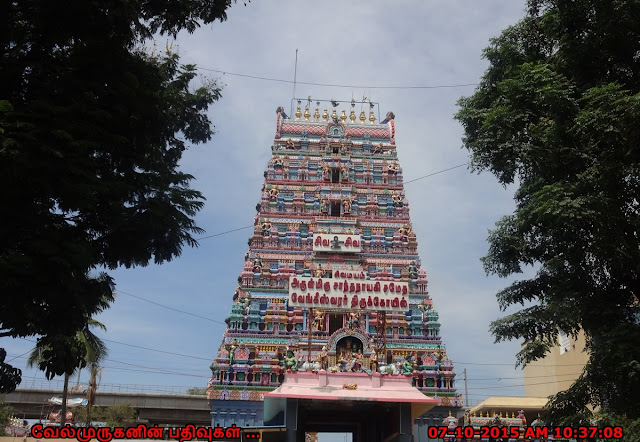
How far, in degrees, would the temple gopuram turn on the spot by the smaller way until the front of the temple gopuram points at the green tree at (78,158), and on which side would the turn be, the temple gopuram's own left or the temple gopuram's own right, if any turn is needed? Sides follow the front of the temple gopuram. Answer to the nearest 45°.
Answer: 0° — it already faces it

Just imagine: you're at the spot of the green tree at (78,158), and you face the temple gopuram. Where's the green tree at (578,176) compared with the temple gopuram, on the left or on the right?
right

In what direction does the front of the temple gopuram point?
toward the camera

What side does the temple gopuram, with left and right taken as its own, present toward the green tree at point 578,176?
front
